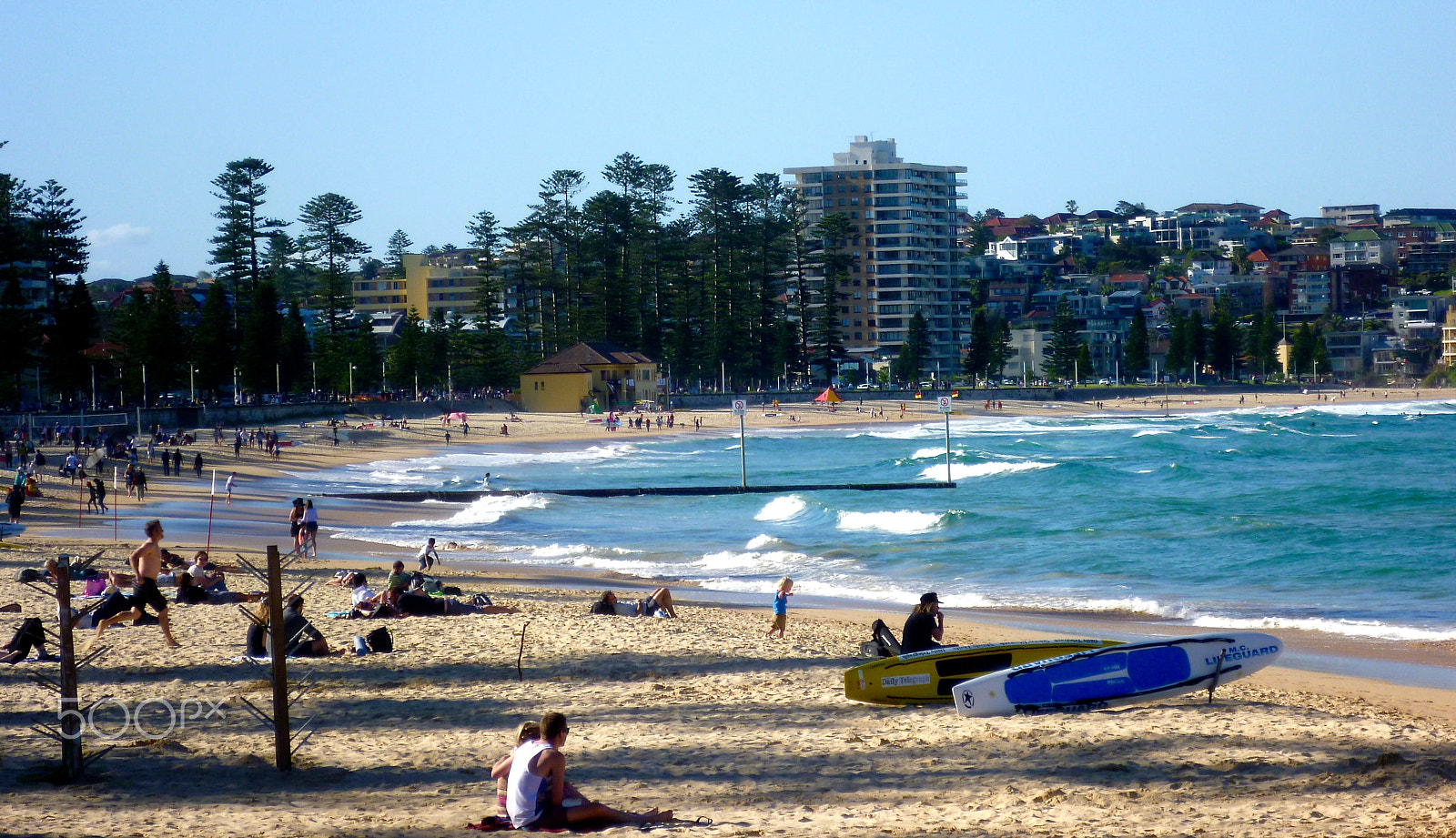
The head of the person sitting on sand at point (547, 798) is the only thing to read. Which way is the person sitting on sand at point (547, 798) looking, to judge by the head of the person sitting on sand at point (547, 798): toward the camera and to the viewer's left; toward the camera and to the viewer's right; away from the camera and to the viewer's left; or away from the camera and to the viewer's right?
away from the camera and to the viewer's right

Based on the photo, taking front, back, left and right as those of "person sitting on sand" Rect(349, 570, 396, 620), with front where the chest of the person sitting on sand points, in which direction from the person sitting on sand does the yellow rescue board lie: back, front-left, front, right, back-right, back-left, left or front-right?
front-right

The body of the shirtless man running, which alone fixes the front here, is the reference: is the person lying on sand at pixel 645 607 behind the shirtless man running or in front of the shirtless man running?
in front

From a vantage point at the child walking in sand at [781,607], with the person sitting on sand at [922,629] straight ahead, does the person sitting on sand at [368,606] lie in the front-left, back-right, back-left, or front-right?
back-right

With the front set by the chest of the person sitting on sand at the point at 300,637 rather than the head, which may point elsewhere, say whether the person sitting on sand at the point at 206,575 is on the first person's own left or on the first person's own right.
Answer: on the first person's own left

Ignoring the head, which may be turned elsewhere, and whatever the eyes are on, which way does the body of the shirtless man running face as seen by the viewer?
to the viewer's right
